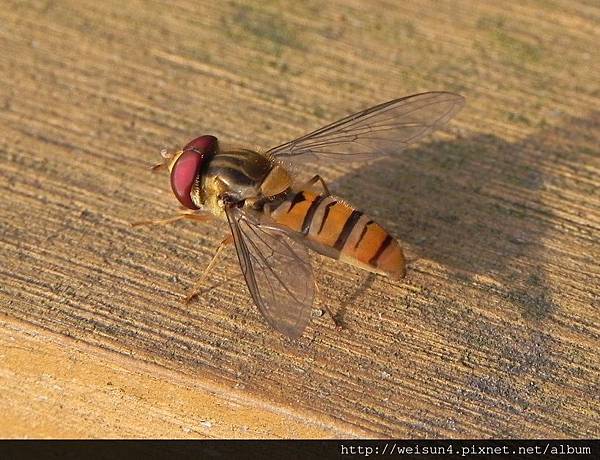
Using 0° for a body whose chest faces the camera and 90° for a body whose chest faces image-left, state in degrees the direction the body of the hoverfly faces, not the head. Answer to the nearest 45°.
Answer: approximately 135°
